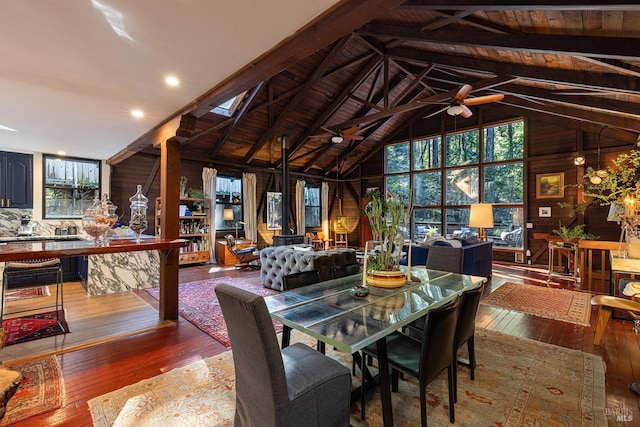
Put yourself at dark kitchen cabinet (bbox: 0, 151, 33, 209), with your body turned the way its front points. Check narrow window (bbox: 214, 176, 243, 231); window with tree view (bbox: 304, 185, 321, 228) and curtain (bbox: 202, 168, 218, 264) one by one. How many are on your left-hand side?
3

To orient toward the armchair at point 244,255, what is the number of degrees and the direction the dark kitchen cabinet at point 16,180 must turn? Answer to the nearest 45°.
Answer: approximately 45° to its left

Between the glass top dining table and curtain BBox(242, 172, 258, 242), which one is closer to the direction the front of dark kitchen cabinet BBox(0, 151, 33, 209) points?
the glass top dining table

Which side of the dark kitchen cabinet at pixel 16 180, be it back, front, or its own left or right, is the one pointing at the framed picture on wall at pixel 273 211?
left

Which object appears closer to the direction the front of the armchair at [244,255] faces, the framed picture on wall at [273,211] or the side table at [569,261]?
the side table

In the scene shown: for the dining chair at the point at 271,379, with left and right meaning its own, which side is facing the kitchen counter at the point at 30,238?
left

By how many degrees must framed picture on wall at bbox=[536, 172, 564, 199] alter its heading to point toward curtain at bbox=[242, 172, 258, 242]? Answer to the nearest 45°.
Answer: approximately 45° to its right

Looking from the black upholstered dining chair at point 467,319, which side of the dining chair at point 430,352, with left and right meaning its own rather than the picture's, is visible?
right

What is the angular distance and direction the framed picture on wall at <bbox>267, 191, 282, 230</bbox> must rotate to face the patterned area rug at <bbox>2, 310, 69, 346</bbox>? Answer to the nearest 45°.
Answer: approximately 90° to its right

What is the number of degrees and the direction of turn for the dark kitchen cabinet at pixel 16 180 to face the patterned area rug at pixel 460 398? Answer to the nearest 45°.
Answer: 0° — it already faces it

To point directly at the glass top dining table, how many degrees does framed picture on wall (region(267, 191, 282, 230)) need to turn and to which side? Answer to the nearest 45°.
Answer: approximately 45° to its right

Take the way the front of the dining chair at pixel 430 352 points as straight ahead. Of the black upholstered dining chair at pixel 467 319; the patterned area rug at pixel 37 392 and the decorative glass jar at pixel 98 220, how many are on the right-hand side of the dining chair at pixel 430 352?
1

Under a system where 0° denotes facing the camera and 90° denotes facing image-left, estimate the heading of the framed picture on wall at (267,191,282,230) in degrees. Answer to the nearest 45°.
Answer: approximately 315°
